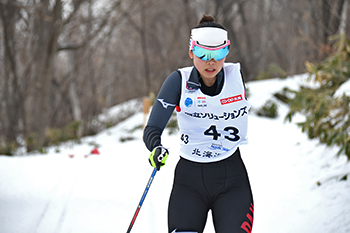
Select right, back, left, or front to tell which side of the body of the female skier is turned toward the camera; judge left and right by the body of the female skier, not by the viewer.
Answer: front

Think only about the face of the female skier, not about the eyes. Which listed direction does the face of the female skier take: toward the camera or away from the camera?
toward the camera
